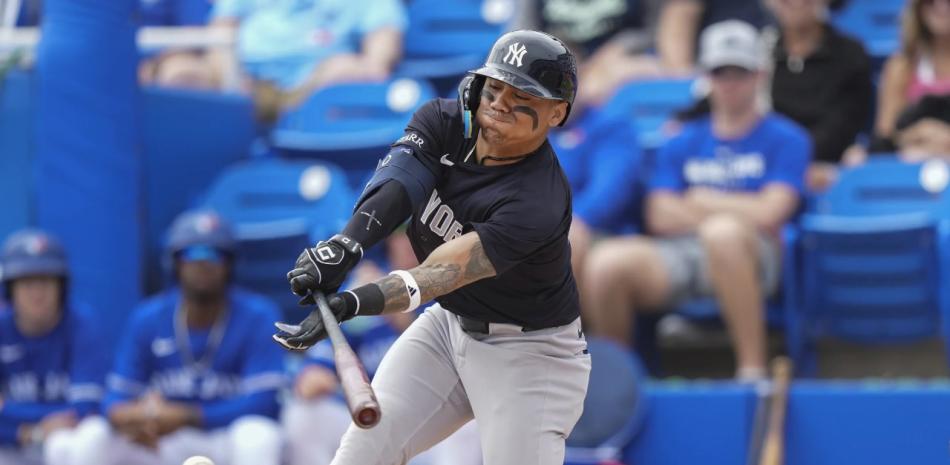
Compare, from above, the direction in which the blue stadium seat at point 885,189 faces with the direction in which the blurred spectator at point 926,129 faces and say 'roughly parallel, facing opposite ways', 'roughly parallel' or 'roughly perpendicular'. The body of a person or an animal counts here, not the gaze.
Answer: roughly parallel

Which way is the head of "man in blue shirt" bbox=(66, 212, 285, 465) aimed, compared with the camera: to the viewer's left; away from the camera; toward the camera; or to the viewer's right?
toward the camera

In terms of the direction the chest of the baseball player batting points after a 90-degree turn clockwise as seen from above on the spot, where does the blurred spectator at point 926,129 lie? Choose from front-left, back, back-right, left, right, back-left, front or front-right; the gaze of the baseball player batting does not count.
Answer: right

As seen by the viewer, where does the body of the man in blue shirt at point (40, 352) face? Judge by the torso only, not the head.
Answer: toward the camera

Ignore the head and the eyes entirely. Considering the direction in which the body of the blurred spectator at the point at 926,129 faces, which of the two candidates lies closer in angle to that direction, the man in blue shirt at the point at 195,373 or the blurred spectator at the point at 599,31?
the man in blue shirt

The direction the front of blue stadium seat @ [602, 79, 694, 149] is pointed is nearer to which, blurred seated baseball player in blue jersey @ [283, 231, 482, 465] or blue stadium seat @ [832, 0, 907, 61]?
the blurred seated baseball player in blue jersey

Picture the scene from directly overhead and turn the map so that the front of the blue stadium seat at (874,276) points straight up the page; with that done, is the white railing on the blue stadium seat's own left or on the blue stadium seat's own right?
on the blue stadium seat's own right

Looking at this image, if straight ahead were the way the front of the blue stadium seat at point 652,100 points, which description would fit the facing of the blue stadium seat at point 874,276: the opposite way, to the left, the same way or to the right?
the same way

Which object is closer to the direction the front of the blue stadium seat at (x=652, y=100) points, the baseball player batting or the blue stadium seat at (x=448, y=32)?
the baseball player batting

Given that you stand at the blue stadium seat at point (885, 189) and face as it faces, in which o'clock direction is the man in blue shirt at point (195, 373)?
The man in blue shirt is roughly at 2 o'clock from the blue stadium seat.

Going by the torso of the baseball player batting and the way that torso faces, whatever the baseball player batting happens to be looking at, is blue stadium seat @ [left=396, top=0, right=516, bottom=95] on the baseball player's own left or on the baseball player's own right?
on the baseball player's own right

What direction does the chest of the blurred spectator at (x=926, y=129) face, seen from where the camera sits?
toward the camera

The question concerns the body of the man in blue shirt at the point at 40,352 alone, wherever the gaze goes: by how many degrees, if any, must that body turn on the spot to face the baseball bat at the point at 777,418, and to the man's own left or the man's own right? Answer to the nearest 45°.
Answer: approximately 45° to the man's own left
